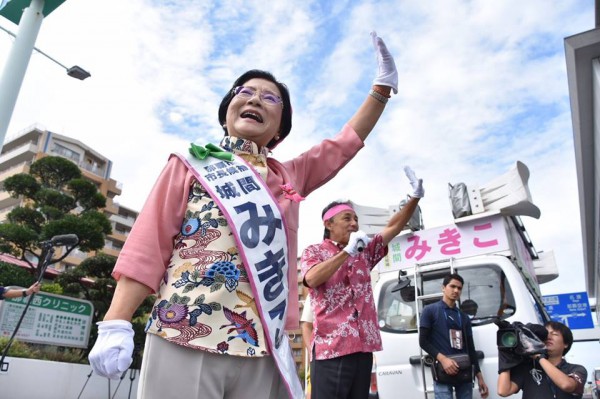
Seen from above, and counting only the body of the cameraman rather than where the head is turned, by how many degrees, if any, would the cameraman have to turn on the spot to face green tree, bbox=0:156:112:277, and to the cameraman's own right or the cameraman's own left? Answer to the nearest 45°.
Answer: approximately 45° to the cameraman's own right

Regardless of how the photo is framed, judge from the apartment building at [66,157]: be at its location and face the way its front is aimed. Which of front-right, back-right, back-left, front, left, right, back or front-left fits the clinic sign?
front-right

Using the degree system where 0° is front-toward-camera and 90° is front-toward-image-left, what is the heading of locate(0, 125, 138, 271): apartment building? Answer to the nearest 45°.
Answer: approximately 315°

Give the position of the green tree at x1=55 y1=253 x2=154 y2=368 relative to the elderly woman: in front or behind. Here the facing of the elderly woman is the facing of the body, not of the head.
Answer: behind

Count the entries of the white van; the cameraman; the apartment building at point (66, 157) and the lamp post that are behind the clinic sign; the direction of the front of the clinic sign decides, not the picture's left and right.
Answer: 1

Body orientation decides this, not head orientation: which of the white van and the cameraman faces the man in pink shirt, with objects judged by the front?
the cameraman

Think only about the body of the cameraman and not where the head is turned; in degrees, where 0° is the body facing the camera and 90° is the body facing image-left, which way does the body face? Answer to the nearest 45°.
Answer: approximately 45°

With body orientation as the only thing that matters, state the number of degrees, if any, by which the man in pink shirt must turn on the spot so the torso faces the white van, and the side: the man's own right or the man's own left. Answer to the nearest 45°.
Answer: approximately 90° to the man's own left

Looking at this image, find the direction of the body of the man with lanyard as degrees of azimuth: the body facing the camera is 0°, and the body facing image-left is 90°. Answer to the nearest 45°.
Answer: approximately 315°
